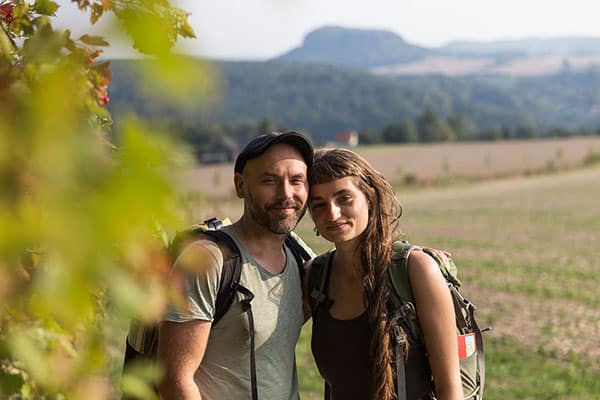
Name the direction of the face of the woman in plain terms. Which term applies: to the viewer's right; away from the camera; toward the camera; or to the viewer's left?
toward the camera

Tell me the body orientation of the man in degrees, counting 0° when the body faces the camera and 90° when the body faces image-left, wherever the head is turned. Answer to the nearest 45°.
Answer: approximately 315°

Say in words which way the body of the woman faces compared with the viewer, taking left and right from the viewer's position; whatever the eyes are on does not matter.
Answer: facing the viewer and to the left of the viewer

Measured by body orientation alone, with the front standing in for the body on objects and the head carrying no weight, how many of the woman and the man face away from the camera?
0
